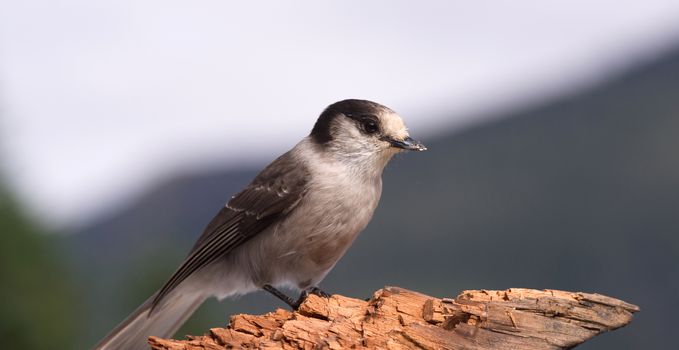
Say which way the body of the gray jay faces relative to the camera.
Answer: to the viewer's right
